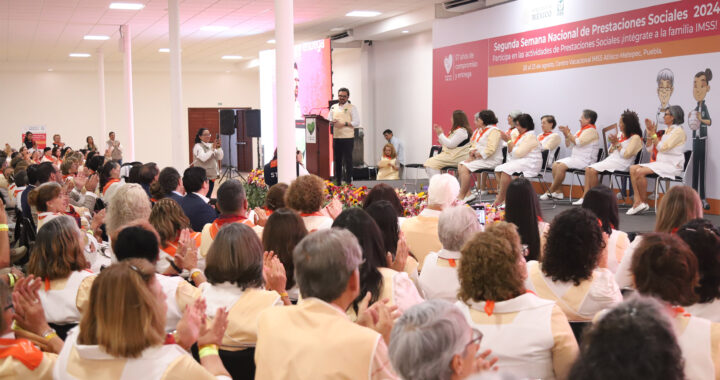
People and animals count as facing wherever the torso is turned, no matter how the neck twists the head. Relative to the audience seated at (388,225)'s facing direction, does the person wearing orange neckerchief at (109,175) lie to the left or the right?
on their left

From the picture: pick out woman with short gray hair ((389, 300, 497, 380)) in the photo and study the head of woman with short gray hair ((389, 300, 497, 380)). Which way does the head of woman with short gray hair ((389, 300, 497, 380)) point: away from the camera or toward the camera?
away from the camera

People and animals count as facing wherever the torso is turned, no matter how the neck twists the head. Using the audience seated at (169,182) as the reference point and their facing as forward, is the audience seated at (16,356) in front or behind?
behind

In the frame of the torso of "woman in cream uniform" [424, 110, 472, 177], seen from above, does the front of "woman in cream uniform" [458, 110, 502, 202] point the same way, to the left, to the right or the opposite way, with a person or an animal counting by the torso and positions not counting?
the same way

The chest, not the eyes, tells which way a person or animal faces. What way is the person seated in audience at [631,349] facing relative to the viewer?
away from the camera

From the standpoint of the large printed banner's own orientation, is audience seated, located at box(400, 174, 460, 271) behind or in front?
in front

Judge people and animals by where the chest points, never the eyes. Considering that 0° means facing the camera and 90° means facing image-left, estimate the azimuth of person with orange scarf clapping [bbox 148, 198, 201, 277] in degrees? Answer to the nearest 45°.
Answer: approximately 225°

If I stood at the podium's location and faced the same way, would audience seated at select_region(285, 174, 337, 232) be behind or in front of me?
in front

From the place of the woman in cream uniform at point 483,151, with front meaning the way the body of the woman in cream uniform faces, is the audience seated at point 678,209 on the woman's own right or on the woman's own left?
on the woman's own left

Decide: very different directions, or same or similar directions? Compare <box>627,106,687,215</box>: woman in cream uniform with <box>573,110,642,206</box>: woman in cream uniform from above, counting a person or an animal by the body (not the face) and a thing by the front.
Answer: same or similar directions

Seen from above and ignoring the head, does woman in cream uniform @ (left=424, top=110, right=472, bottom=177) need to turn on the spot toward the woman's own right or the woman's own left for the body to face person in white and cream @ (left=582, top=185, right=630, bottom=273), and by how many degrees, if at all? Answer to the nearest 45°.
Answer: approximately 90° to the woman's own left

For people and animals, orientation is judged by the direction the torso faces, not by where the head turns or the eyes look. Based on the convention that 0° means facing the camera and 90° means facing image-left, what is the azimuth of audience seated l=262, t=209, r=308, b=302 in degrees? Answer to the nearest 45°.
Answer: approximately 180°

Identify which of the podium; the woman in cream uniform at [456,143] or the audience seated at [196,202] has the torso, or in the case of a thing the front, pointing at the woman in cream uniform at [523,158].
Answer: the audience seated

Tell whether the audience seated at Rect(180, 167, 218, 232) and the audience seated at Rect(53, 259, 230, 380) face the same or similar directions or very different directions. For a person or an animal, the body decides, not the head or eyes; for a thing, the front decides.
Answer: same or similar directions

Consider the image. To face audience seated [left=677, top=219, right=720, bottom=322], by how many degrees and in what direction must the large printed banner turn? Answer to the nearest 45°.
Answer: approximately 45° to its left

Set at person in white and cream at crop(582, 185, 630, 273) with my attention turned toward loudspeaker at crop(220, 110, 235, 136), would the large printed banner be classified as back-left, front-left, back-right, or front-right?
front-right

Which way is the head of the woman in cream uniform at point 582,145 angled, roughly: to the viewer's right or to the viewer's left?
to the viewer's left
